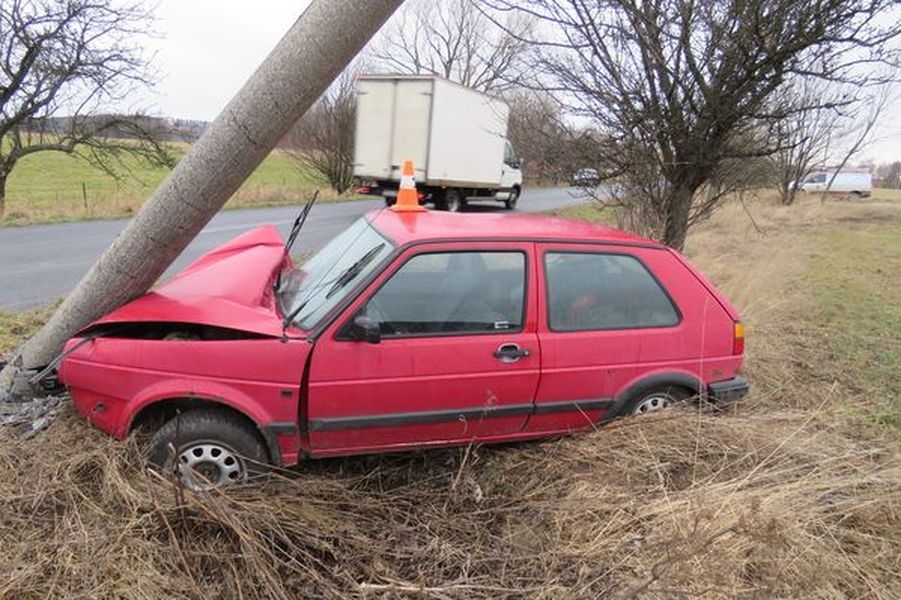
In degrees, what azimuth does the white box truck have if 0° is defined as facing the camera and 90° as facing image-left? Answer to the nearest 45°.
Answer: approximately 225°

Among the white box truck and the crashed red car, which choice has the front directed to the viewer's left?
the crashed red car

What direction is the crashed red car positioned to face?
to the viewer's left

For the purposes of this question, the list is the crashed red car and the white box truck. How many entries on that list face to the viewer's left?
1

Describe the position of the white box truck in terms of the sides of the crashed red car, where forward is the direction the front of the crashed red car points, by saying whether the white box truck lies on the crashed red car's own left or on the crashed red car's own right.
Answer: on the crashed red car's own right

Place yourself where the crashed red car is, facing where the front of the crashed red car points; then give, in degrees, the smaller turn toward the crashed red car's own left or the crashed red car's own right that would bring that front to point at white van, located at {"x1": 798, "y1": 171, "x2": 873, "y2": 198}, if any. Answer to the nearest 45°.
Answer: approximately 135° to the crashed red car's own right

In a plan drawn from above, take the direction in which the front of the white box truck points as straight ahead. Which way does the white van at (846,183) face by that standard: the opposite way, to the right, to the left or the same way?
to the left

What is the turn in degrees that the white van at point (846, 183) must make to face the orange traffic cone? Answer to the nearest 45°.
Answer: approximately 90° to its left

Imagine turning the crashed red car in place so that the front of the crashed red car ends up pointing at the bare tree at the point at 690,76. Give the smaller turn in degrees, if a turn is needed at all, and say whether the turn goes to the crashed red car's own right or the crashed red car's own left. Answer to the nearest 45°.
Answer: approximately 135° to the crashed red car's own right

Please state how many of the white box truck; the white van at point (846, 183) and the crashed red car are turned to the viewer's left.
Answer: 2

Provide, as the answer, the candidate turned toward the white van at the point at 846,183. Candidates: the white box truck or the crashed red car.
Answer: the white box truck

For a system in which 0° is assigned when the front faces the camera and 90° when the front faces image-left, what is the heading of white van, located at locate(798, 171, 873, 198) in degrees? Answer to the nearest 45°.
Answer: approximately 90°

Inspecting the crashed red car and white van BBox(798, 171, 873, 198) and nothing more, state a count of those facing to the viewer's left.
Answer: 2
